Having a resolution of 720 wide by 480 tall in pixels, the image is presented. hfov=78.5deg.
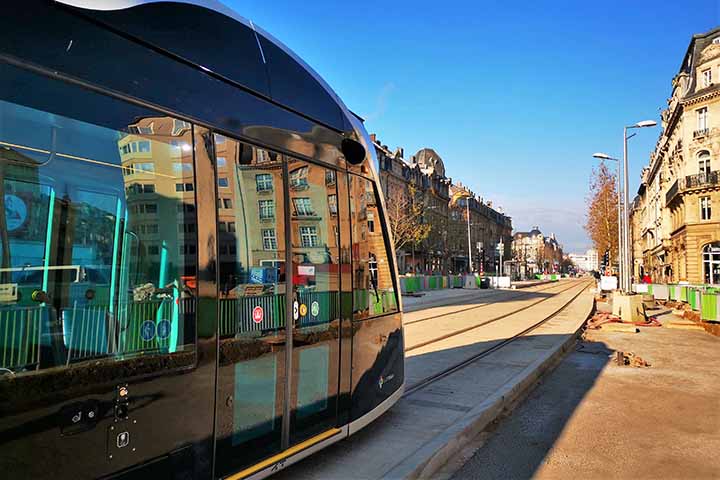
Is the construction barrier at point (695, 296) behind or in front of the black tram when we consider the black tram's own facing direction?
in front

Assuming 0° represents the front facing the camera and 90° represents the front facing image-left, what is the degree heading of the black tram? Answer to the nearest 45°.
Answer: approximately 225°

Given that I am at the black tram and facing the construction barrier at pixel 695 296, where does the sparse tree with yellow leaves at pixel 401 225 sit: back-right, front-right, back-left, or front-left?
front-left

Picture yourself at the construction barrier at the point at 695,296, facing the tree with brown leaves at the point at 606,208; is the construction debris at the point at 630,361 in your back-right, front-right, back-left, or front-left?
back-left

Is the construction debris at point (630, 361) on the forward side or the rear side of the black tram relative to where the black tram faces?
on the forward side

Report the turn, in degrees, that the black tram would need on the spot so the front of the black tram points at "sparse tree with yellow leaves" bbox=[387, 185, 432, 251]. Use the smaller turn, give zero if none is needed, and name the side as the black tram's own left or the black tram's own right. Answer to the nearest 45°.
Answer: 0° — it already faces it

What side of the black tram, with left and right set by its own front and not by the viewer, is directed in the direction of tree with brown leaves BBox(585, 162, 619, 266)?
front
